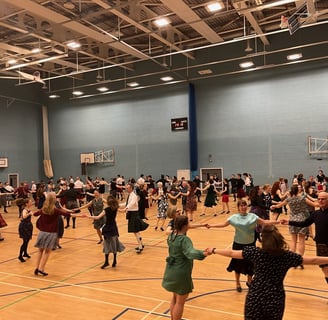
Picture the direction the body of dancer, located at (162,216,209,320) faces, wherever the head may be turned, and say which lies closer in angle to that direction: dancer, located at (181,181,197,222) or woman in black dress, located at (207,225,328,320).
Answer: the dancer

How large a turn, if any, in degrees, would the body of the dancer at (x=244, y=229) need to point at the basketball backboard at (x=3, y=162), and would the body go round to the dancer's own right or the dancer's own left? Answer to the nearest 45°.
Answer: approximately 135° to the dancer's own right

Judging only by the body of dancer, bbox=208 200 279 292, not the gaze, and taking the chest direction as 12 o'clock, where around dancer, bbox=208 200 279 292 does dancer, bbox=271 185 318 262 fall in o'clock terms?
dancer, bbox=271 185 318 262 is roughly at 7 o'clock from dancer, bbox=208 200 279 292.

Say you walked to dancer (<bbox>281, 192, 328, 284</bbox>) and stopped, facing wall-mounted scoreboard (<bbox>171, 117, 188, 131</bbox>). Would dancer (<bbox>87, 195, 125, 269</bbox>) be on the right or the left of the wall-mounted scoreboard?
left

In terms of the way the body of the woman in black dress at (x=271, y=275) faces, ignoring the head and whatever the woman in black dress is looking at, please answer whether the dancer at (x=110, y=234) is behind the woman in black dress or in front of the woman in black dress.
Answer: in front

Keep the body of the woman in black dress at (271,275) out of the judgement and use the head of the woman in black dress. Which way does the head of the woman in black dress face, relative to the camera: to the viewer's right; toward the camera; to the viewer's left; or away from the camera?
away from the camera

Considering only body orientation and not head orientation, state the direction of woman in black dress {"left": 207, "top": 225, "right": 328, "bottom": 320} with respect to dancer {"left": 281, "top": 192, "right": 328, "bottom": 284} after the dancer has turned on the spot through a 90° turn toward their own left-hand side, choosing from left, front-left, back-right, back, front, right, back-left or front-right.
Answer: front-right

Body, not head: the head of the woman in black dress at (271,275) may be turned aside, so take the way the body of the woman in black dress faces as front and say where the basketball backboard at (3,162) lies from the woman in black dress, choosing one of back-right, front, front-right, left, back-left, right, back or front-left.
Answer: front-left

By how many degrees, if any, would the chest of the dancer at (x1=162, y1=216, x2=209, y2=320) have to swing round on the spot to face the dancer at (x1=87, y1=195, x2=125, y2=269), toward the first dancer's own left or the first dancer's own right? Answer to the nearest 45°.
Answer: approximately 90° to the first dancer's own left

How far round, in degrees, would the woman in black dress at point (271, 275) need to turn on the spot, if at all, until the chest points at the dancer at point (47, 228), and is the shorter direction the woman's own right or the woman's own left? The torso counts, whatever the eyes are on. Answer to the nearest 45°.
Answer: approximately 45° to the woman's own left

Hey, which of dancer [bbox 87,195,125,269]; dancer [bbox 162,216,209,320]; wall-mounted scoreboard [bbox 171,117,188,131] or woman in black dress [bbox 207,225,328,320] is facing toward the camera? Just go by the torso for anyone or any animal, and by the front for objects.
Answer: the wall-mounted scoreboard

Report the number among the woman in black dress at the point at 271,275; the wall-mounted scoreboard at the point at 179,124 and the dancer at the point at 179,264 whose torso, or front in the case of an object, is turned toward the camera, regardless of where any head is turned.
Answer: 1

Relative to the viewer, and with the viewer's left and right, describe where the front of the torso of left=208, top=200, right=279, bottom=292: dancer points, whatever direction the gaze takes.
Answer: facing the viewer

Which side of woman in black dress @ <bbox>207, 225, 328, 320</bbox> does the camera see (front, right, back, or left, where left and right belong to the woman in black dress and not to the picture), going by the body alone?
back
